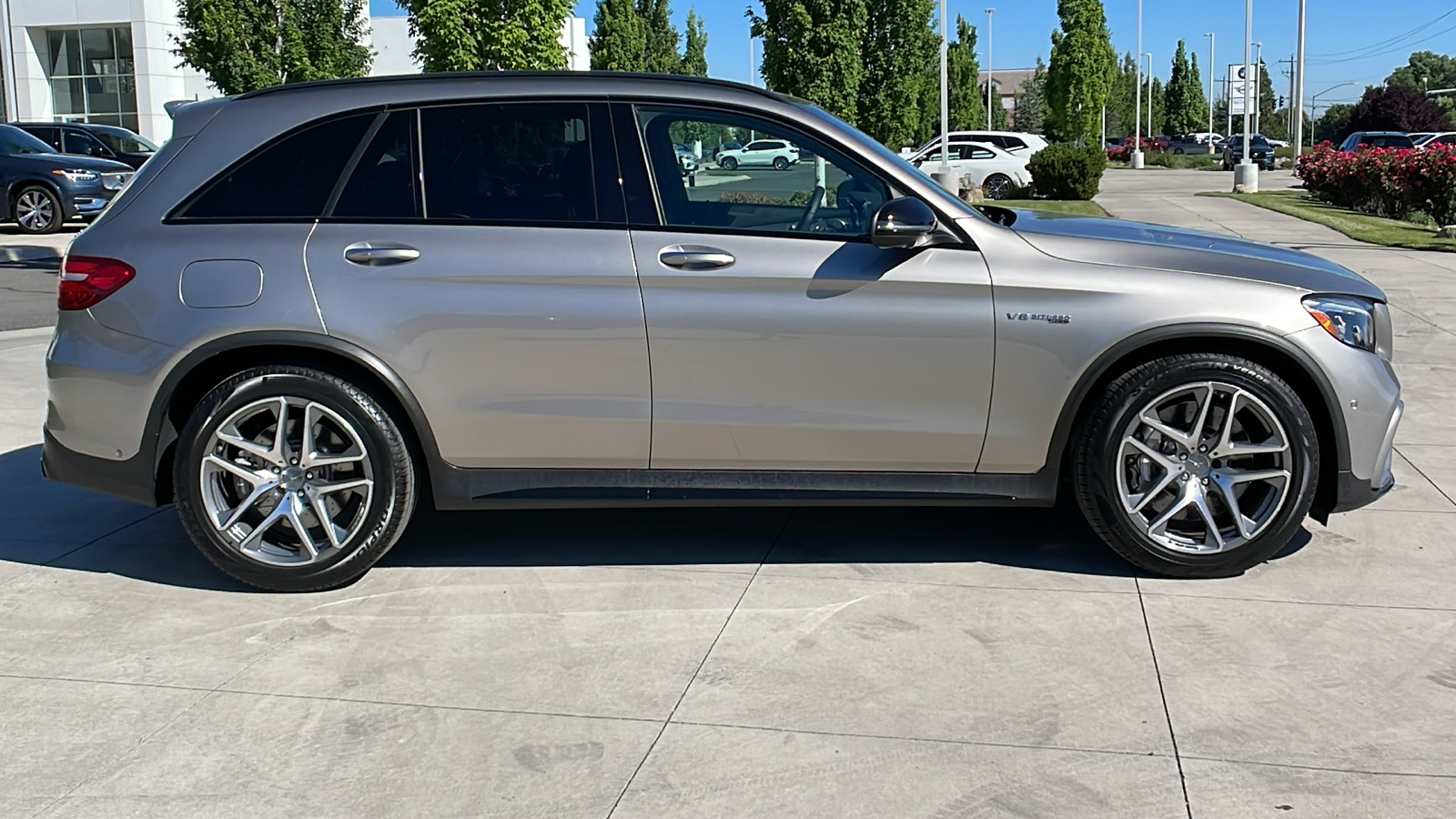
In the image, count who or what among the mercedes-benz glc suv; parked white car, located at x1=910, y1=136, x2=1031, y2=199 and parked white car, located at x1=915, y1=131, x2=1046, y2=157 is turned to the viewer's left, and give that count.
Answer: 2

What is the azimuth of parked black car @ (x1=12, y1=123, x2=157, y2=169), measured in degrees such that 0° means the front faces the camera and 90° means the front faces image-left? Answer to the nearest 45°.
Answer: approximately 315°

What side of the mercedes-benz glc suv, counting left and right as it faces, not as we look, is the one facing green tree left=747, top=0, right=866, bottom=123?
left

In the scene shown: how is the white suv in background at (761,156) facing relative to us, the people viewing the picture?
facing to the left of the viewer

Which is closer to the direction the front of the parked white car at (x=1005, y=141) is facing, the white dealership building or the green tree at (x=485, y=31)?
the white dealership building

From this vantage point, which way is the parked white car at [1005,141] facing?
to the viewer's left

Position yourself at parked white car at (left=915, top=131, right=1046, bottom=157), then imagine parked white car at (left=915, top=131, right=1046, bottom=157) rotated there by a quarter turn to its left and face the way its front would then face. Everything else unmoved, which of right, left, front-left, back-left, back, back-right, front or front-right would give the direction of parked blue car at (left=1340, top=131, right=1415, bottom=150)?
back-left

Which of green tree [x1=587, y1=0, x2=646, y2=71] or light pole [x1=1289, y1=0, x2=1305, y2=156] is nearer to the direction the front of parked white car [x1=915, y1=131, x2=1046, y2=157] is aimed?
the green tree

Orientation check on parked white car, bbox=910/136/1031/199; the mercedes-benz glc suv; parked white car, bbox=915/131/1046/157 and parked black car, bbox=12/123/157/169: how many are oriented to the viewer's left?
2

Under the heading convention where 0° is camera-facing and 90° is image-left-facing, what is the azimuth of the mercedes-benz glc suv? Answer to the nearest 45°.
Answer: approximately 270°

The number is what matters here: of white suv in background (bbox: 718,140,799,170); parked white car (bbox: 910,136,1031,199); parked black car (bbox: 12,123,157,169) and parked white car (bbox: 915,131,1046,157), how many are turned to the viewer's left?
3

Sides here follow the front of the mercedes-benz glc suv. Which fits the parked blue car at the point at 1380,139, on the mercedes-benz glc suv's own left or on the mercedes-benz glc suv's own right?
on the mercedes-benz glc suv's own left

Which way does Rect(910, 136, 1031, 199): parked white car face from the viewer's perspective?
to the viewer's left
